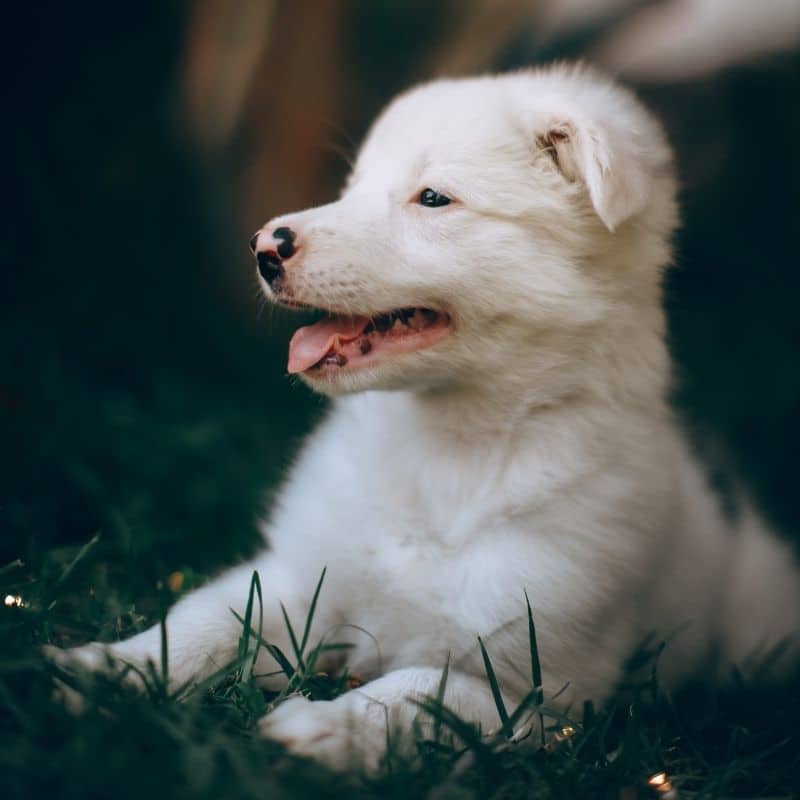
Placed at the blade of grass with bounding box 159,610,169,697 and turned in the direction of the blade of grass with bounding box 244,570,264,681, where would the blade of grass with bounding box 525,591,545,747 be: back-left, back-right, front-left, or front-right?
front-right

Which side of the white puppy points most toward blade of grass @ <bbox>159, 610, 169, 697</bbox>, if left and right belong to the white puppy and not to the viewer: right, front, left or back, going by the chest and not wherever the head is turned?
front

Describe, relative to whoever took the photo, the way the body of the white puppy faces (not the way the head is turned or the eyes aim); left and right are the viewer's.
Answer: facing the viewer and to the left of the viewer
